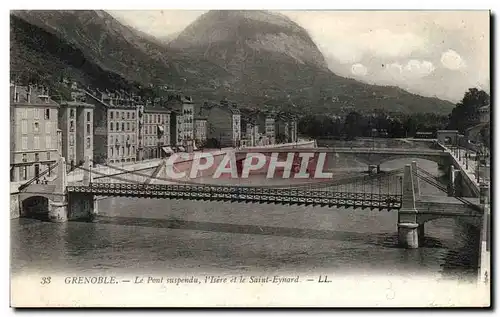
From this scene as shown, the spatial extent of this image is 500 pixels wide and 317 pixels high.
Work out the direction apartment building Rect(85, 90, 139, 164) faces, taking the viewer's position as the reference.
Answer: facing the viewer and to the right of the viewer

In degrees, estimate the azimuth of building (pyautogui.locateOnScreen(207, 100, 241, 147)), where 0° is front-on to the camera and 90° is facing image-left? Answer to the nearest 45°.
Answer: approximately 315°

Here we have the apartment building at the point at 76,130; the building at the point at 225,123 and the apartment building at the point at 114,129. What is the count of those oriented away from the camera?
0

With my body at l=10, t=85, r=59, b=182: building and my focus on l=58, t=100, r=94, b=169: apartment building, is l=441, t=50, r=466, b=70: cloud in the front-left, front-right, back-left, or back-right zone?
front-right
